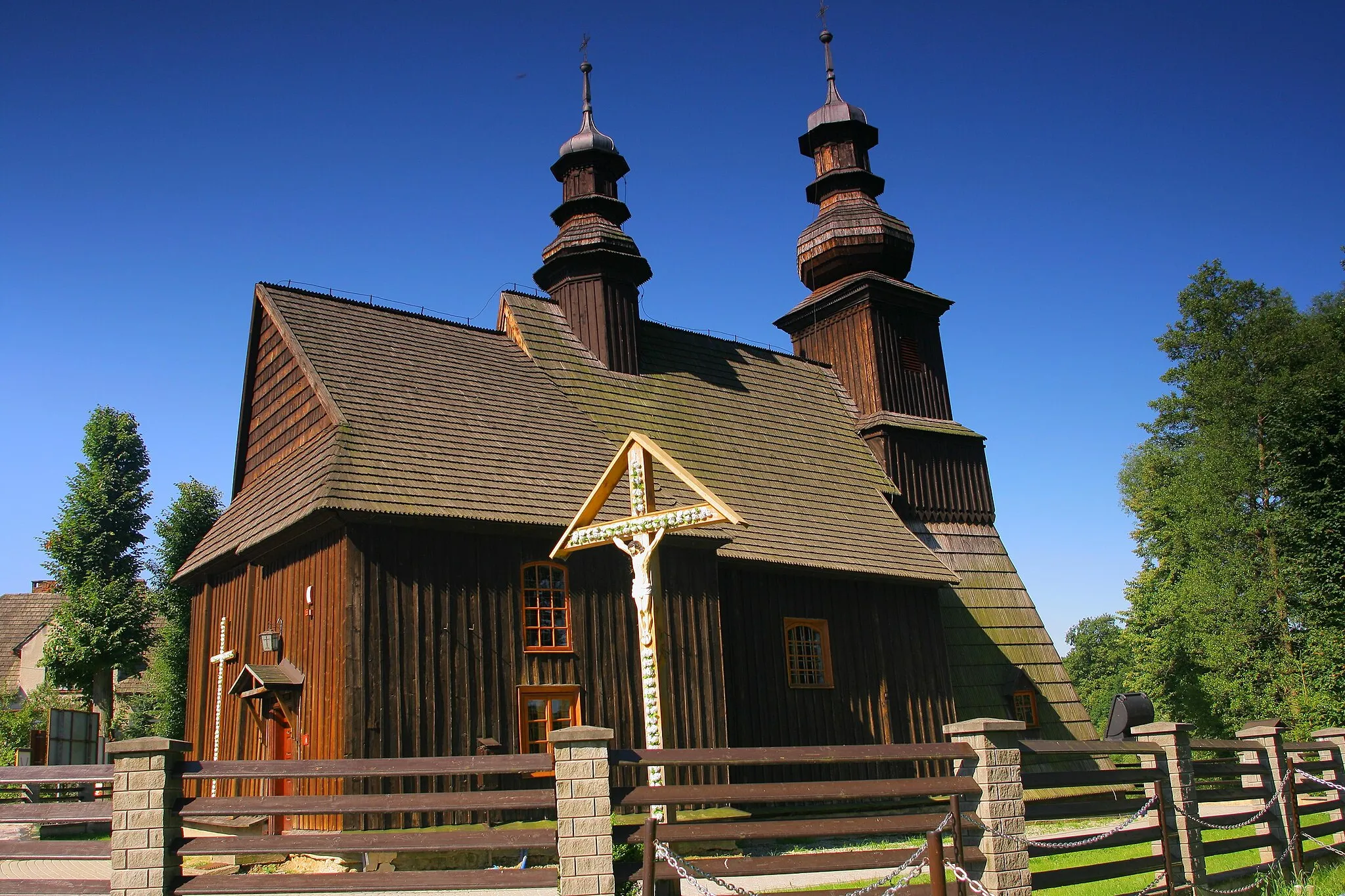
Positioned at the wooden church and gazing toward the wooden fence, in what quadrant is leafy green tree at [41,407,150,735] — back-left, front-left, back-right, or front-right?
back-right

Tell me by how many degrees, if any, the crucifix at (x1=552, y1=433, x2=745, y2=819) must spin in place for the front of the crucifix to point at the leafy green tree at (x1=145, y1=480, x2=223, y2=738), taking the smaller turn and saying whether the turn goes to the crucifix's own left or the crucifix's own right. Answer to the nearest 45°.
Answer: approximately 90° to the crucifix's own right

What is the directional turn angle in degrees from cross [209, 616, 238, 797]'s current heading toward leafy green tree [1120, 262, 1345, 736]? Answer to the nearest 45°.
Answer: approximately 135° to its left

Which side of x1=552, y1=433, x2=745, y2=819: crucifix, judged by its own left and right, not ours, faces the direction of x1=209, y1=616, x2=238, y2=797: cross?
right

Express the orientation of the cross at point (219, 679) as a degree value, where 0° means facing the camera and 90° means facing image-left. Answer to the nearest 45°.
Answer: approximately 45°

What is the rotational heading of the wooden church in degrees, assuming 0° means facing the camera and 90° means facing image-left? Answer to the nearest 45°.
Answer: approximately 225°
